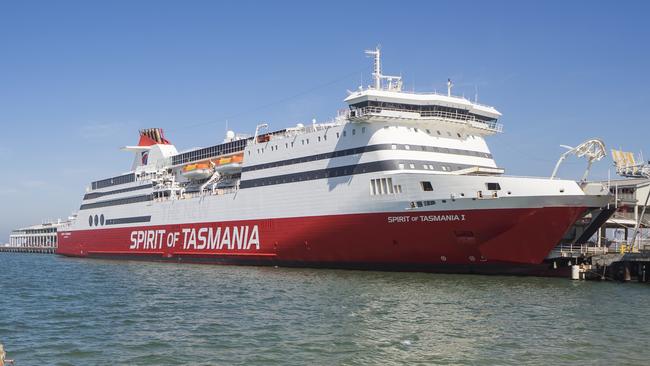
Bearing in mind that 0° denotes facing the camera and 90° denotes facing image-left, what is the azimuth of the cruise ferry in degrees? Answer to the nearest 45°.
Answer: approximately 315°

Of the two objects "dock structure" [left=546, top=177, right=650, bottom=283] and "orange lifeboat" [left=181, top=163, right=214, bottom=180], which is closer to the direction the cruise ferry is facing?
the dock structure

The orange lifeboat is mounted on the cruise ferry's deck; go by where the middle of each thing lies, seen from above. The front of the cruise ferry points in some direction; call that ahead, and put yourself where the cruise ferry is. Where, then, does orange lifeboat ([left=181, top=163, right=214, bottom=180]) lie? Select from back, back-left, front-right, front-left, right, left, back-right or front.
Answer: back
